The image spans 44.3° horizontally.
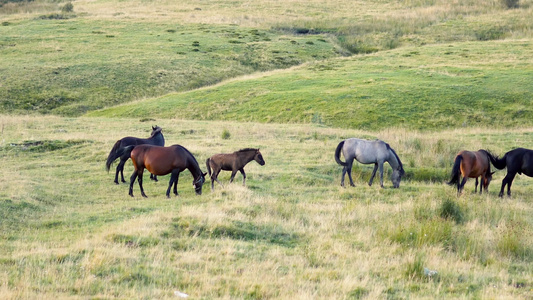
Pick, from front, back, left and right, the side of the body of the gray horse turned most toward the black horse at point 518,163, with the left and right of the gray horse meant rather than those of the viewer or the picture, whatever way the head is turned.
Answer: front

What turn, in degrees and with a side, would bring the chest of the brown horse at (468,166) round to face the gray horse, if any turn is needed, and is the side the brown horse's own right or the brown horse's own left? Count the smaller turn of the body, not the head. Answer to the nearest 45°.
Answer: approximately 135° to the brown horse's own left

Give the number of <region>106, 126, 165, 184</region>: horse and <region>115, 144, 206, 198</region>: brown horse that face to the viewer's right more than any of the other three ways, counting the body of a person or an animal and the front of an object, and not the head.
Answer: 2

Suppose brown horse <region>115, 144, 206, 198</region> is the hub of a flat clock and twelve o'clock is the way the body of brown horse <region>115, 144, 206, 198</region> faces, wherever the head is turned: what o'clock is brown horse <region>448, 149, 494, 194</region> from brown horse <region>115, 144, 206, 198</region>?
brown horse <region>448, 149, 494, 194</region> is roughly at 12 o'clock from brown horse <region>115, 144, 206, 198</region>.

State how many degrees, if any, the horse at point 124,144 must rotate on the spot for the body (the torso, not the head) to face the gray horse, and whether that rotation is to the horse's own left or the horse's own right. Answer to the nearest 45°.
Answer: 0° — it already faces it

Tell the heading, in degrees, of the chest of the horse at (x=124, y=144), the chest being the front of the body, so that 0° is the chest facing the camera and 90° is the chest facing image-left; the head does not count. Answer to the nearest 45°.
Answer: approximately 270°

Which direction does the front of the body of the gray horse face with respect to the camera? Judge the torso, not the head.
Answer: to the viewer's right

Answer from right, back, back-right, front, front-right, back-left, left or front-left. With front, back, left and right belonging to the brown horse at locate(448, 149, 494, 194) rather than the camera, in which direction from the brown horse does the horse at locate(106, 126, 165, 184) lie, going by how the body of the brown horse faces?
back-left

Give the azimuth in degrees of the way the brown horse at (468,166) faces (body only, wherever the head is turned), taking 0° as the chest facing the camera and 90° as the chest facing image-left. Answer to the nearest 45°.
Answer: approximately 225°

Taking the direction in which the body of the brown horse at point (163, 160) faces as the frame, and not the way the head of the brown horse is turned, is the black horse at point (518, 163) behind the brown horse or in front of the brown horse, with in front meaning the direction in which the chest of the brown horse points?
in front

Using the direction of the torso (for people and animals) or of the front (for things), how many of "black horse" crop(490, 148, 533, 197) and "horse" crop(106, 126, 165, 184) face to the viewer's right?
2

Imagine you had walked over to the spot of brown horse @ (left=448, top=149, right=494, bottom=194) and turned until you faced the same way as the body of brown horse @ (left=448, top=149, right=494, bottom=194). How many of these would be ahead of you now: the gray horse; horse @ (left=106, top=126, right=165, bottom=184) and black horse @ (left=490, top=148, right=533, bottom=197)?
1

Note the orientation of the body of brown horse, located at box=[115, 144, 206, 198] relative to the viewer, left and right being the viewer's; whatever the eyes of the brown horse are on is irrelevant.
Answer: facing to the right of the viewer

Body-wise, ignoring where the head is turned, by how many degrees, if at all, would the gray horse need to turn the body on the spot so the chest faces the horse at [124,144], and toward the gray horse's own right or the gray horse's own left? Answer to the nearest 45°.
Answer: approximately 180°
